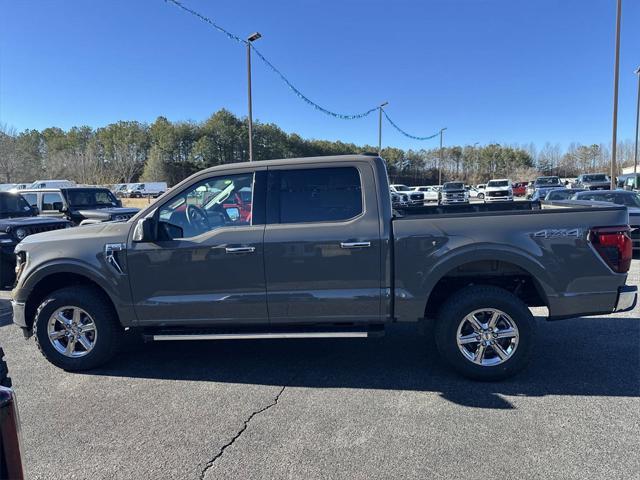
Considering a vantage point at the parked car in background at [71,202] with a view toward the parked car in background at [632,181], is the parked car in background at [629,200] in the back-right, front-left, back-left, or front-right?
front-right

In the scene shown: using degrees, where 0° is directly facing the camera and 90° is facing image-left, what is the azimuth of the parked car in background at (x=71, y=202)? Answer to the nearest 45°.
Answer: approximately 315°

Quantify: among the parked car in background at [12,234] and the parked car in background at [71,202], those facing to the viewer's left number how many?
0

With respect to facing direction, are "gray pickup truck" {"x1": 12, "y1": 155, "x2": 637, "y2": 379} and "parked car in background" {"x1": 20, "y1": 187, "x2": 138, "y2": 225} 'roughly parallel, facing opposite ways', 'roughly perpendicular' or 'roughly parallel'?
roughly parallel, facing opposite ways

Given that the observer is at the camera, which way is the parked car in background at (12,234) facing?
facing the viewer and to the right of the viewer

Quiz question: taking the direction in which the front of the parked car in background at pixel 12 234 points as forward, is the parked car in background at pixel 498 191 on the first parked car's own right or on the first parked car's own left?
on the first parked car's own left

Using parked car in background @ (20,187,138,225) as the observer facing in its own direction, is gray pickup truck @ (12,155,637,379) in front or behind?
in front

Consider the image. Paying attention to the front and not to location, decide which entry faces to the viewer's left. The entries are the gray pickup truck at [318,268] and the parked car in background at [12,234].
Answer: the gray pickup truck

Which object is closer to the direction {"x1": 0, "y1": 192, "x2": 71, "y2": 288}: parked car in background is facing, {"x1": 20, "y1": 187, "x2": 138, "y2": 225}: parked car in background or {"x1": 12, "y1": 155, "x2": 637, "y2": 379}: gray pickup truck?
the gray pickup truck

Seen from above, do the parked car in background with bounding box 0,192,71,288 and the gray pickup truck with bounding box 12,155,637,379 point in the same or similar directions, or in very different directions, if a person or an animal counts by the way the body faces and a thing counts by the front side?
very different directions

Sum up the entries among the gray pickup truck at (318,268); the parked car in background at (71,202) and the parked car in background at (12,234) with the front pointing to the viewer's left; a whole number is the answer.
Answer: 1

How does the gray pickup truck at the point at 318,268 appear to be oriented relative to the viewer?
to the viewer's left

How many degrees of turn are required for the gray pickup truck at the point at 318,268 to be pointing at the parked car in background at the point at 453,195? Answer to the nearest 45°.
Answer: approximately 90° to its right

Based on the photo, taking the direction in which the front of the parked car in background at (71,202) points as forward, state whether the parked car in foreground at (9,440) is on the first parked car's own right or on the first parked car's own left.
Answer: on the first parked car's own right

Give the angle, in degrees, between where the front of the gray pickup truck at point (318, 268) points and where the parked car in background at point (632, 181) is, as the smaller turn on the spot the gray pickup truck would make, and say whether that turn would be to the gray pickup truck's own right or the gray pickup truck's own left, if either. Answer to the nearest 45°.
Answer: approximately 135° to the gray pickup truck's own right
